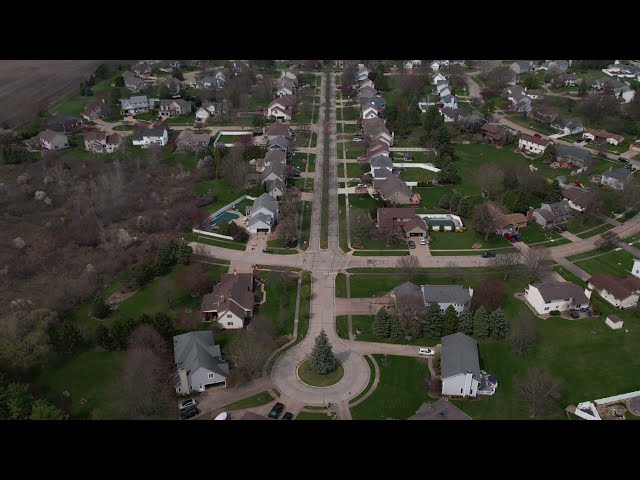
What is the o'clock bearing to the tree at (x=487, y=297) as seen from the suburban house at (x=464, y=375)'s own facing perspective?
The tree is roughly at 3 o'clock from the suburban house.

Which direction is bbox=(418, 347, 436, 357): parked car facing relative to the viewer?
to the viewer's right

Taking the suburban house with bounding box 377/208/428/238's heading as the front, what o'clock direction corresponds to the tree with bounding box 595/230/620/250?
The tree is roughly at 9 o'clock from the suburban house.

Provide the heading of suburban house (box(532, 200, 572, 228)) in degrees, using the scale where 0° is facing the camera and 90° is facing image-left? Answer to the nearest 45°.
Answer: approximately 315°

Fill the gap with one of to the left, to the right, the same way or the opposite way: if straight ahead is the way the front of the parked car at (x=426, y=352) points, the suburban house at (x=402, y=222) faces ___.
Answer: to the right

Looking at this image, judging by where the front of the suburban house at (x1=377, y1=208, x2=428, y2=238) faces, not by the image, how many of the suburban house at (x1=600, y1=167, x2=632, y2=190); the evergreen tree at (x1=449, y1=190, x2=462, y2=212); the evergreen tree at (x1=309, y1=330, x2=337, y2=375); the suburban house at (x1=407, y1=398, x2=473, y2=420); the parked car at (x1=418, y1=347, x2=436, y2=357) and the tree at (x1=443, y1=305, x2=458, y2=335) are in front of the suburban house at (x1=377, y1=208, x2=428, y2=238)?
4

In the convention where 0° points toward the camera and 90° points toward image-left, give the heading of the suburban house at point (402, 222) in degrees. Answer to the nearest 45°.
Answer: approximately 0°

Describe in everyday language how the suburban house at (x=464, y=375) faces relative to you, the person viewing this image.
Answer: facing to the left of the viewer

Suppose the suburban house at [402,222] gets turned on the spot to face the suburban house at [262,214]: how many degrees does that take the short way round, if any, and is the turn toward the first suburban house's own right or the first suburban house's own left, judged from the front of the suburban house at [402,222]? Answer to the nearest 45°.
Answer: approximately 90° to the first suburban house's own right

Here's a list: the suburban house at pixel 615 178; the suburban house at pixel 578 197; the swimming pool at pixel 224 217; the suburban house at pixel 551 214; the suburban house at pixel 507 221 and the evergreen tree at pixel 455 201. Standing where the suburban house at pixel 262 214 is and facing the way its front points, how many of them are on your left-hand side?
5

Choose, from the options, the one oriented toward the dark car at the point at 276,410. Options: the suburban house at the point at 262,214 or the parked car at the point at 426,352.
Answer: the suburban house
